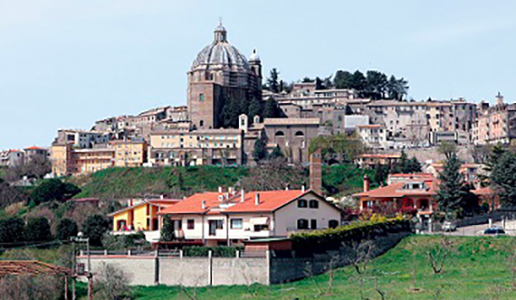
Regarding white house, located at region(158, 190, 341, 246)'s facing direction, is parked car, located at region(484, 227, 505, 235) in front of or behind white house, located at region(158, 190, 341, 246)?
behind

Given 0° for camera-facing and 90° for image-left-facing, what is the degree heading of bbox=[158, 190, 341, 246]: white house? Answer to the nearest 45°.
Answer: approximately 45°

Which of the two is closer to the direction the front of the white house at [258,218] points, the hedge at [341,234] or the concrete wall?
the concrete wall

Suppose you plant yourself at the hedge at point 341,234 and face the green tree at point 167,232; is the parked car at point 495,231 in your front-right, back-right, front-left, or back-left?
back-right

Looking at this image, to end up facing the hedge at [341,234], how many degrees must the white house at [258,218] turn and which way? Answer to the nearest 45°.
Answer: approximately 90° to its left

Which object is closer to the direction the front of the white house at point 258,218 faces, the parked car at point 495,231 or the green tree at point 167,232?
the green tree

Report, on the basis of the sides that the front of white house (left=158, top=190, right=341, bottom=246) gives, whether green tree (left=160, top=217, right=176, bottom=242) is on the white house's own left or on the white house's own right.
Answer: on the white house's own right
